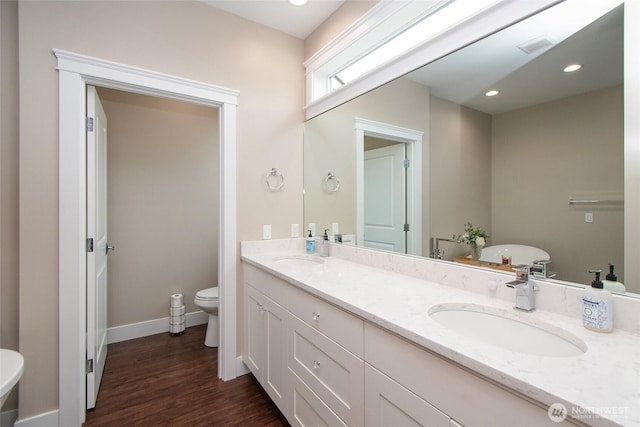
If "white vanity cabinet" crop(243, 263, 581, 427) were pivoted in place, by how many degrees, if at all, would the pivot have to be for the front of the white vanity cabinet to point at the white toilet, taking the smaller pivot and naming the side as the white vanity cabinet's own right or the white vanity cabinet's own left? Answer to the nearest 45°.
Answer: approximately 90° to the white vanity cabinet's own right

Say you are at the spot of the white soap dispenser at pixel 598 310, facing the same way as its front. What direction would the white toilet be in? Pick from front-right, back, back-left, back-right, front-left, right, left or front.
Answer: front-right

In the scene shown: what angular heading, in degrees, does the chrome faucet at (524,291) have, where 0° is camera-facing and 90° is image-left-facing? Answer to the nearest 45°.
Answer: approximately 45°

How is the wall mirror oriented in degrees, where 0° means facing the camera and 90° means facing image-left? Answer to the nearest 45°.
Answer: approximately 45°

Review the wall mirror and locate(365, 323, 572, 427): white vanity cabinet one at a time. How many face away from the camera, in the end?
0
